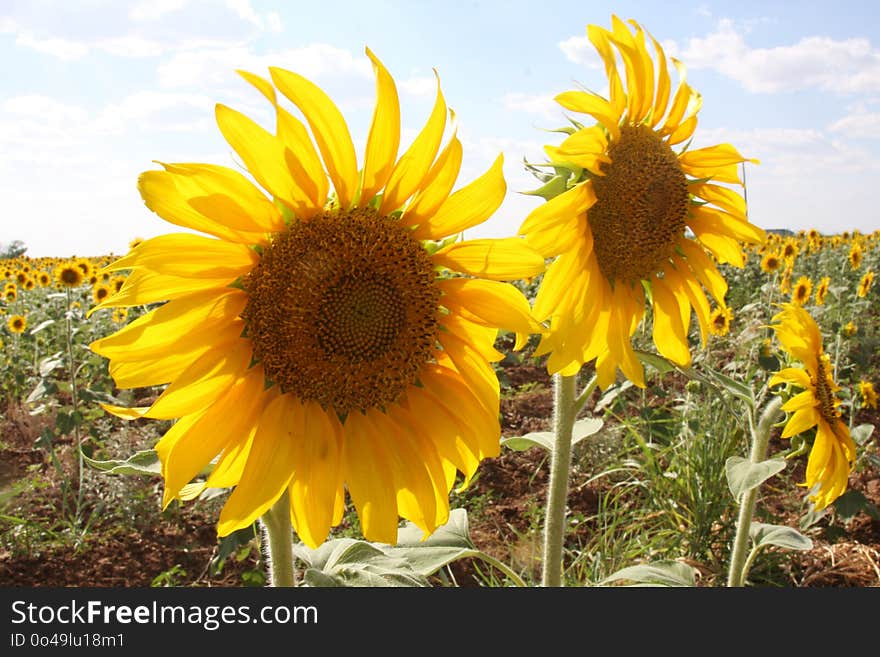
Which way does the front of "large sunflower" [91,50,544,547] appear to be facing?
toward the camera

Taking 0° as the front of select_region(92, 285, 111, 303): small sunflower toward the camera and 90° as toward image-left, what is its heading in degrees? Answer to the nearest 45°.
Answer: approximately 0°

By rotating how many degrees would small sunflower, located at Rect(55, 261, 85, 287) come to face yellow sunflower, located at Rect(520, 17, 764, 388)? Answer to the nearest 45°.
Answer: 0° — it already faces it

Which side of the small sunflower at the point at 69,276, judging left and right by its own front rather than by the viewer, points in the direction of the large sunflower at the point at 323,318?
front

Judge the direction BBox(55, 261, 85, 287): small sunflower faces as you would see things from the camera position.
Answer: facing the viewer

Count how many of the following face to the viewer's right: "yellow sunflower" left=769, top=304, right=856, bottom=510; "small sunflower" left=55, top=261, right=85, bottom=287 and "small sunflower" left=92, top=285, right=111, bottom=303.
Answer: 1

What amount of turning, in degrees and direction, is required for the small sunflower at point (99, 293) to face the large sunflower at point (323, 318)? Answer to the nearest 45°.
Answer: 0° — it already faces it

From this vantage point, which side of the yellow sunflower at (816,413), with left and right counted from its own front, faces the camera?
right

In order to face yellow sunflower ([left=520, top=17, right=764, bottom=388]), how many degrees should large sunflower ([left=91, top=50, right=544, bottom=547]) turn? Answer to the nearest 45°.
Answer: approximately 135° to its left
